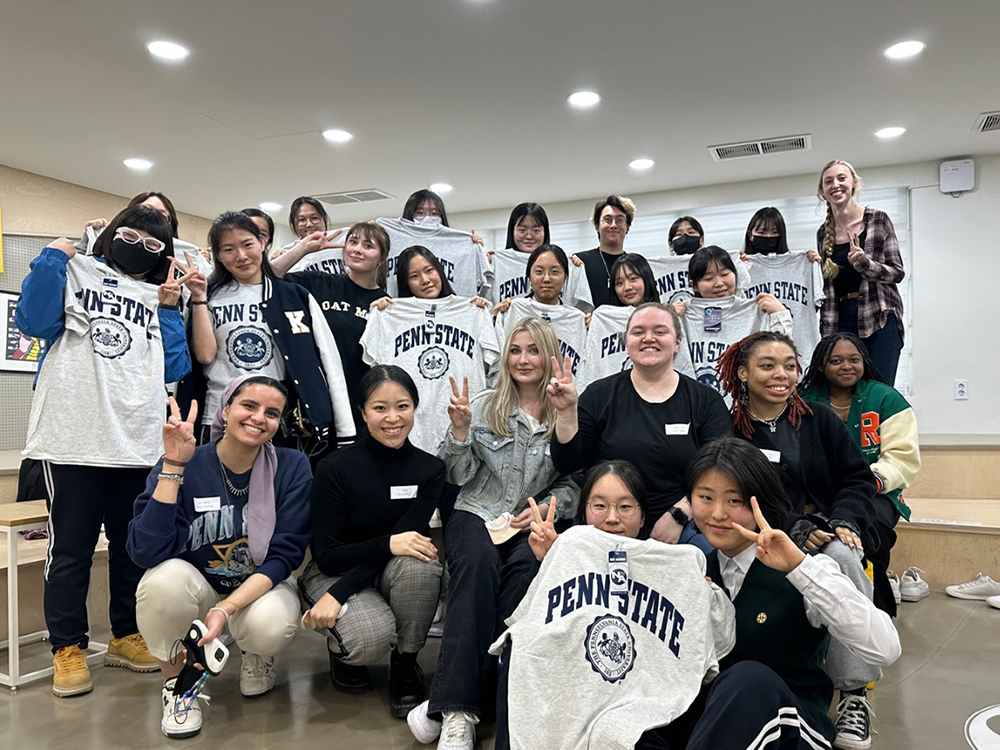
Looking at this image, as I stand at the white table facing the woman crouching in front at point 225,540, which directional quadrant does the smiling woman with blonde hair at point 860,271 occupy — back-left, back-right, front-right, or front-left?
front-left

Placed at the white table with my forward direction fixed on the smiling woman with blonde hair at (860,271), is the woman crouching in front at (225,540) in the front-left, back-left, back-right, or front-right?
front-right

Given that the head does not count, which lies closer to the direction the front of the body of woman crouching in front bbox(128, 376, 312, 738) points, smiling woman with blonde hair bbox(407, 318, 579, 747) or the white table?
the smiling woman with blonde hair

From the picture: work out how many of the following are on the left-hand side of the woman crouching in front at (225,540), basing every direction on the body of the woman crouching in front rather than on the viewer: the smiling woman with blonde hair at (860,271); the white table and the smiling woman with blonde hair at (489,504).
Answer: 2

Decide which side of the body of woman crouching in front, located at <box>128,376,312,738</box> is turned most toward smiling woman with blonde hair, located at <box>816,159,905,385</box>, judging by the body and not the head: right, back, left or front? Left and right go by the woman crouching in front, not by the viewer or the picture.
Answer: left

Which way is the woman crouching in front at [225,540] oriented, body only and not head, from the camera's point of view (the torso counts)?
toward the camera

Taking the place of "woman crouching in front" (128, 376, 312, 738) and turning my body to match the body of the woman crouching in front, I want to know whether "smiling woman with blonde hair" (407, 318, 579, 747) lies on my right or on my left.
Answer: on my left

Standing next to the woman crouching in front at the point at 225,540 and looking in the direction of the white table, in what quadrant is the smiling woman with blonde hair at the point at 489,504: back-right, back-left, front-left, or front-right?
back-right

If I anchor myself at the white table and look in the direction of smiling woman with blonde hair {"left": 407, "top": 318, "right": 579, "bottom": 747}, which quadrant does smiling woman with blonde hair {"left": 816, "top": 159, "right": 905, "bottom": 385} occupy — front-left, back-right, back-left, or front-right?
front-left

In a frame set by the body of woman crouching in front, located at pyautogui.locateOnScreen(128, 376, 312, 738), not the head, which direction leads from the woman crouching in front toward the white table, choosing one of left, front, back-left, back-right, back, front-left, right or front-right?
back-right
